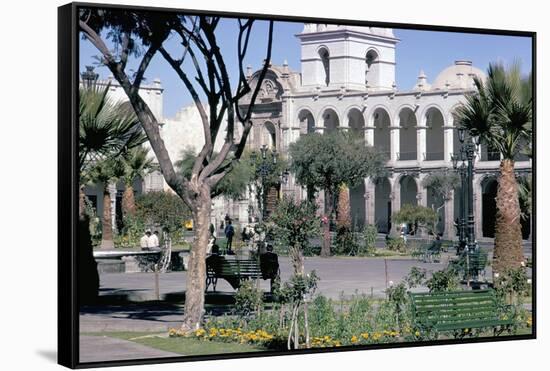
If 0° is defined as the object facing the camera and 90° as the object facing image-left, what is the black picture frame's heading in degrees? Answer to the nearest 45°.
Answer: approximately 315°
